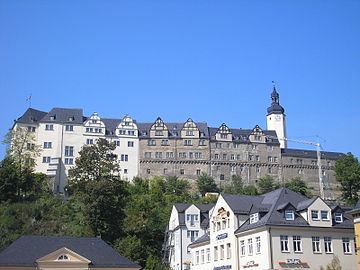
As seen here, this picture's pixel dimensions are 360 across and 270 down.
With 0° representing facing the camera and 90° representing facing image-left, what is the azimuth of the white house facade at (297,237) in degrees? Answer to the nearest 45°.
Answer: approximately 45°
